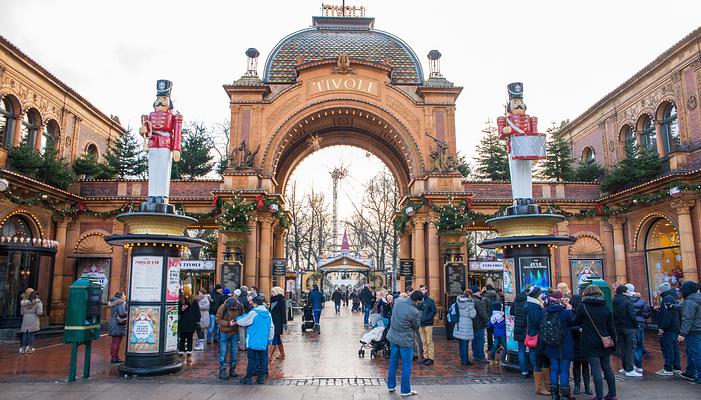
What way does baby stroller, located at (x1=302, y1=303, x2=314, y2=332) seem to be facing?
away from the camera

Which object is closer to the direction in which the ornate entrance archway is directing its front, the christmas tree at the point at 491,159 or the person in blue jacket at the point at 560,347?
the person in blue jacket

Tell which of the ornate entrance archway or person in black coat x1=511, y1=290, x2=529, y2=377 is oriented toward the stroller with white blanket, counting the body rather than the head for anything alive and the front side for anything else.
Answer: the ornate entrance archway

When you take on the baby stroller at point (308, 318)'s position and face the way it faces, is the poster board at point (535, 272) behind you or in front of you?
behind

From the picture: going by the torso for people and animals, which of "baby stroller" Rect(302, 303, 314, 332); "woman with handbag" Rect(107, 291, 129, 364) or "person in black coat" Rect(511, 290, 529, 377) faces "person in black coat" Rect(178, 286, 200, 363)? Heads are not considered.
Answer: the woman with handbag

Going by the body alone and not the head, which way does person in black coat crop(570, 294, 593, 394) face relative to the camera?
away from the camera

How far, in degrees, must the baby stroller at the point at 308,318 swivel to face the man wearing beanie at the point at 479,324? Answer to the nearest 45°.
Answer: approximately 135° to its right

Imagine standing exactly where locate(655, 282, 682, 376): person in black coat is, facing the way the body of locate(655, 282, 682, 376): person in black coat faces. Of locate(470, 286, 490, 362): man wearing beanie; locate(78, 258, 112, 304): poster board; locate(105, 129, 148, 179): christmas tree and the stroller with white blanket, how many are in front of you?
4

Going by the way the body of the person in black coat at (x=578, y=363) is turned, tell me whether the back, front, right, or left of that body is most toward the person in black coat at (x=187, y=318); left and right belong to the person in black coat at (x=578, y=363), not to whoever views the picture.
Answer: left

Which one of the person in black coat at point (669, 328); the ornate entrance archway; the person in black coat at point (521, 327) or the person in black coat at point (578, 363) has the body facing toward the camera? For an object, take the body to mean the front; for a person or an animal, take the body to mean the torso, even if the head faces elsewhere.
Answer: the ornate entrance archway

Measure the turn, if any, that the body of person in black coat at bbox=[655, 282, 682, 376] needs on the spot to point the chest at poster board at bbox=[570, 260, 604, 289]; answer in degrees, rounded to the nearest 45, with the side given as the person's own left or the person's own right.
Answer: approximately 90° to the person's own right
